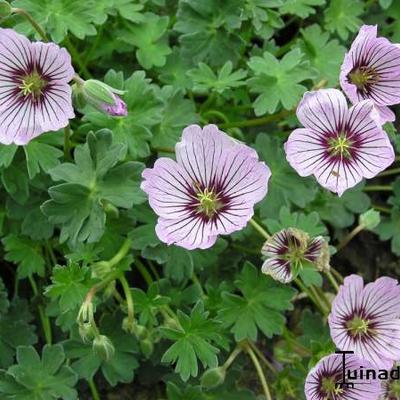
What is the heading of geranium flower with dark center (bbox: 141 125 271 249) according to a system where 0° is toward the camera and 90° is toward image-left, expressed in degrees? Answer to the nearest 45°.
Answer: approximately 0°

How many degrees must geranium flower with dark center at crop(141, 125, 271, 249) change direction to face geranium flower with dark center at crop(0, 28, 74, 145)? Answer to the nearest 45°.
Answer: approximately 90° to its right

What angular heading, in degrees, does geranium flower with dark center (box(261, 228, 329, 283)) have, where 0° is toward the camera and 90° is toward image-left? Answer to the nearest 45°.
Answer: approximately 0°

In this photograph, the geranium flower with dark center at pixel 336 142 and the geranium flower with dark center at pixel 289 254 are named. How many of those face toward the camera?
2
